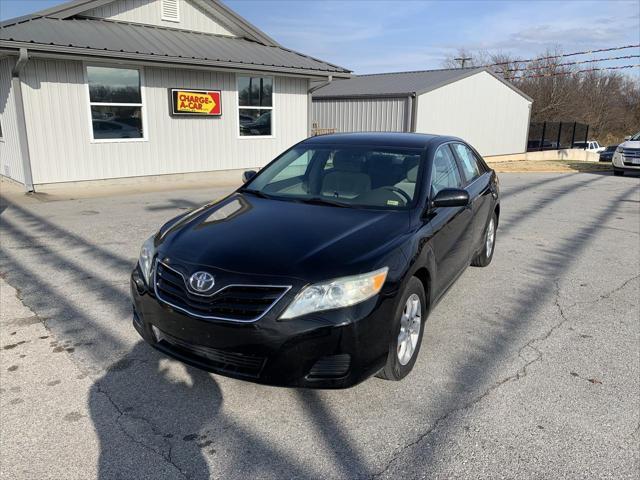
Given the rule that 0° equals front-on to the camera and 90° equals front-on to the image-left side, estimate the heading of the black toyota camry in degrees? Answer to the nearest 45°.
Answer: approximately 45°

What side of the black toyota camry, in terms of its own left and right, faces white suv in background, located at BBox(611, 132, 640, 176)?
back

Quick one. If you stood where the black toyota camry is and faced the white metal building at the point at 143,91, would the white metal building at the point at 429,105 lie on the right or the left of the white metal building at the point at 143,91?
right

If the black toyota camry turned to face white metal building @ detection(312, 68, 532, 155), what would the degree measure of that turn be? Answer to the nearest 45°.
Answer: approximately 135° to its right

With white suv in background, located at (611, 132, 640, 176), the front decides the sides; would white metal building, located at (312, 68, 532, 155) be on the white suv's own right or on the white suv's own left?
on the white suv's own right

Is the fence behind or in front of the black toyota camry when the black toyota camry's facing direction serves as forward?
behind
